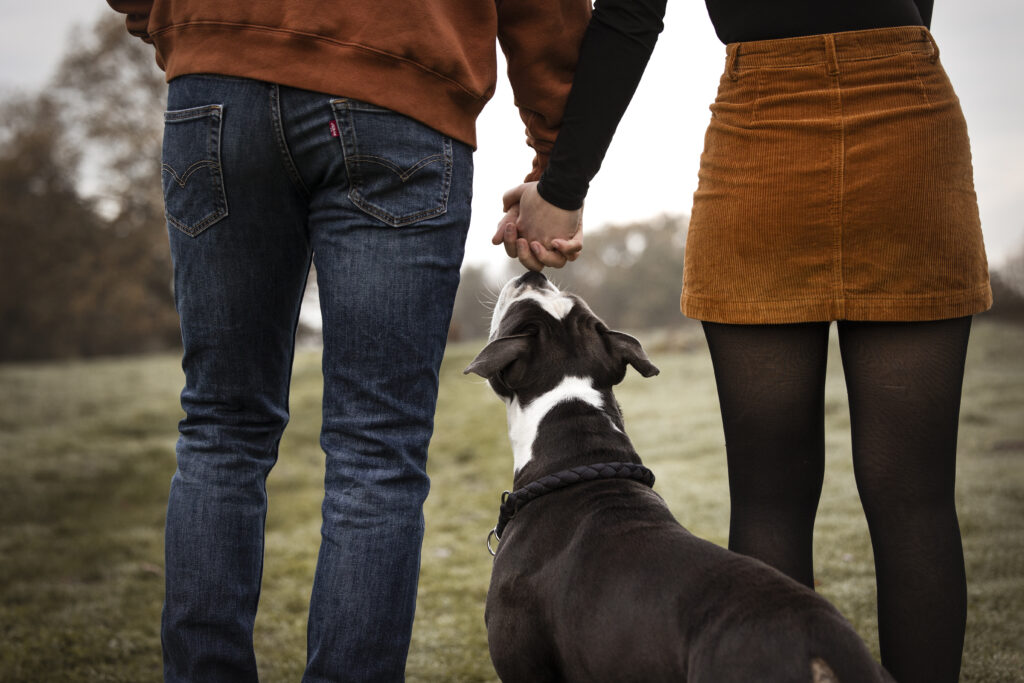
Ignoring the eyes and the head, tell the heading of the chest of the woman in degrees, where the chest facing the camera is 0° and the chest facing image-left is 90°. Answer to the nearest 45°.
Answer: approximately 180°

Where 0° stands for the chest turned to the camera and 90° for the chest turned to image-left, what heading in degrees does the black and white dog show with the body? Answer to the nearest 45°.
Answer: approximately 135°
